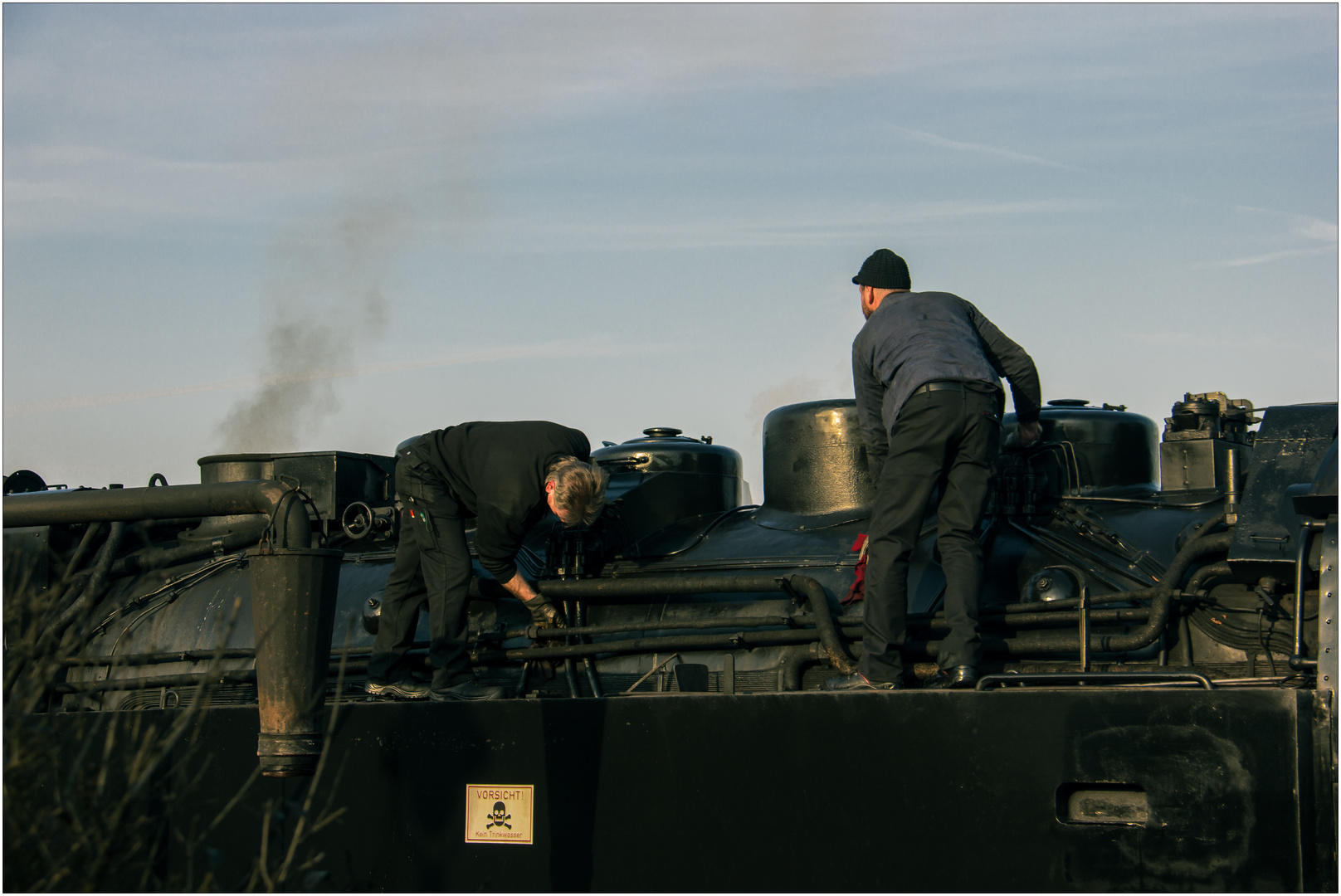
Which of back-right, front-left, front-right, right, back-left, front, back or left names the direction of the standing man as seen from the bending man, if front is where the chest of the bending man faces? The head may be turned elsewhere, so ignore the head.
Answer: front-right

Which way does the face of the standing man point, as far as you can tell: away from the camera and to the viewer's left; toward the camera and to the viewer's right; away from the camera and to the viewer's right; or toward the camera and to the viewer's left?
away from the camera and to the viewer's left

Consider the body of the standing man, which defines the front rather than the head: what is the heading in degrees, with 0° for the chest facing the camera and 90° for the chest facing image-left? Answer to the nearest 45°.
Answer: approximately 135°

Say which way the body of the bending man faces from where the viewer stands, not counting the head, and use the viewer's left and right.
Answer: facing to the right of the viewer

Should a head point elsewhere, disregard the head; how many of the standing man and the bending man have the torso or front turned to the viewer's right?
1

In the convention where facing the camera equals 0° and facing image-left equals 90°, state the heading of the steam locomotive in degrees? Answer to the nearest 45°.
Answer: approximately 90°
